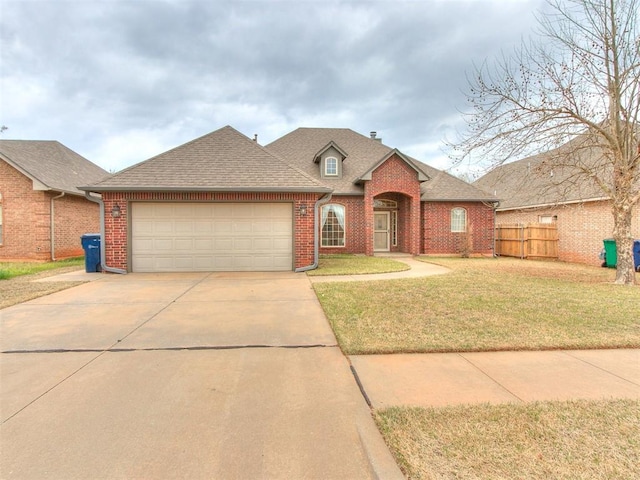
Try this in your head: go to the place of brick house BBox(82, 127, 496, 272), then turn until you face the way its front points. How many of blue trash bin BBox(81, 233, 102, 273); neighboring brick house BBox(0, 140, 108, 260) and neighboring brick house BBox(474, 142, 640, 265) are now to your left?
1

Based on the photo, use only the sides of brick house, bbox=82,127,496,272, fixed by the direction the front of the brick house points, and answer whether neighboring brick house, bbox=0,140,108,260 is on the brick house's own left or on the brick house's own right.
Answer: on the brick house's own right

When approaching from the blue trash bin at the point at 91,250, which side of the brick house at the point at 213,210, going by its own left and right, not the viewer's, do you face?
right

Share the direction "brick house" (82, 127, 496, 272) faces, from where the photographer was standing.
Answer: facing the viewer

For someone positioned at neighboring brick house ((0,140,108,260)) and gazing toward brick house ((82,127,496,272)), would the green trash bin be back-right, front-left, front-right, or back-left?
front-right

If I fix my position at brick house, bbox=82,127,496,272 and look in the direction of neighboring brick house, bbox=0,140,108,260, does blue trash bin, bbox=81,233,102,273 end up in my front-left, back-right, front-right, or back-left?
front-left

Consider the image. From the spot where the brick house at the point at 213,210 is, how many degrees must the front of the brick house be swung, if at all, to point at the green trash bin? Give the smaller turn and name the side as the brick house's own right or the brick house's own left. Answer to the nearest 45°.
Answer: approximately 90° to the brick house's own left

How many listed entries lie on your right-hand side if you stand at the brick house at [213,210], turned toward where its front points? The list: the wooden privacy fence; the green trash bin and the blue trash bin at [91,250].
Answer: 1

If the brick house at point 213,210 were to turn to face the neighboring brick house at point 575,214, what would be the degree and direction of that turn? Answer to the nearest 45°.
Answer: approximately 90° to its left

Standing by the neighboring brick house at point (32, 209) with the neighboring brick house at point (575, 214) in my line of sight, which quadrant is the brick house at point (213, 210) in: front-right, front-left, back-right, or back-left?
front-right
